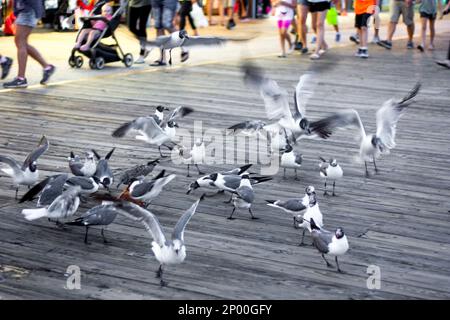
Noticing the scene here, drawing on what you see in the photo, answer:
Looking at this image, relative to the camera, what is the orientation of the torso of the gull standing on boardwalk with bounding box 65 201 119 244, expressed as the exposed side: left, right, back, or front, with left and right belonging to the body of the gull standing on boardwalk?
right

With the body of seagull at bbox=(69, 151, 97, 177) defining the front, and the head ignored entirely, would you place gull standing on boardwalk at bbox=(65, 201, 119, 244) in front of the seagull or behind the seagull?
in front

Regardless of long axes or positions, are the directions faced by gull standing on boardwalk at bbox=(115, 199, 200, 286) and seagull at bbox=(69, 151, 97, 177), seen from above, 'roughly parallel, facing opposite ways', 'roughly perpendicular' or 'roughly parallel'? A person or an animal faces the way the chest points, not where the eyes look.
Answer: roughly parallel

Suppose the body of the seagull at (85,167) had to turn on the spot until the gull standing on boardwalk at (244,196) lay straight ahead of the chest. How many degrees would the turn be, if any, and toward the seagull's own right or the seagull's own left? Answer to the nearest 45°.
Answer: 0° — it already faces it

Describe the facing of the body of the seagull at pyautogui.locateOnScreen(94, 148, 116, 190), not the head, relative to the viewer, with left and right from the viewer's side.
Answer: facing the viewer

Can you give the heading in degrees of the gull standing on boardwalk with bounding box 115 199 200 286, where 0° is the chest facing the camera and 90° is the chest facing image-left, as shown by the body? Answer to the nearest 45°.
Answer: approximately 315°
